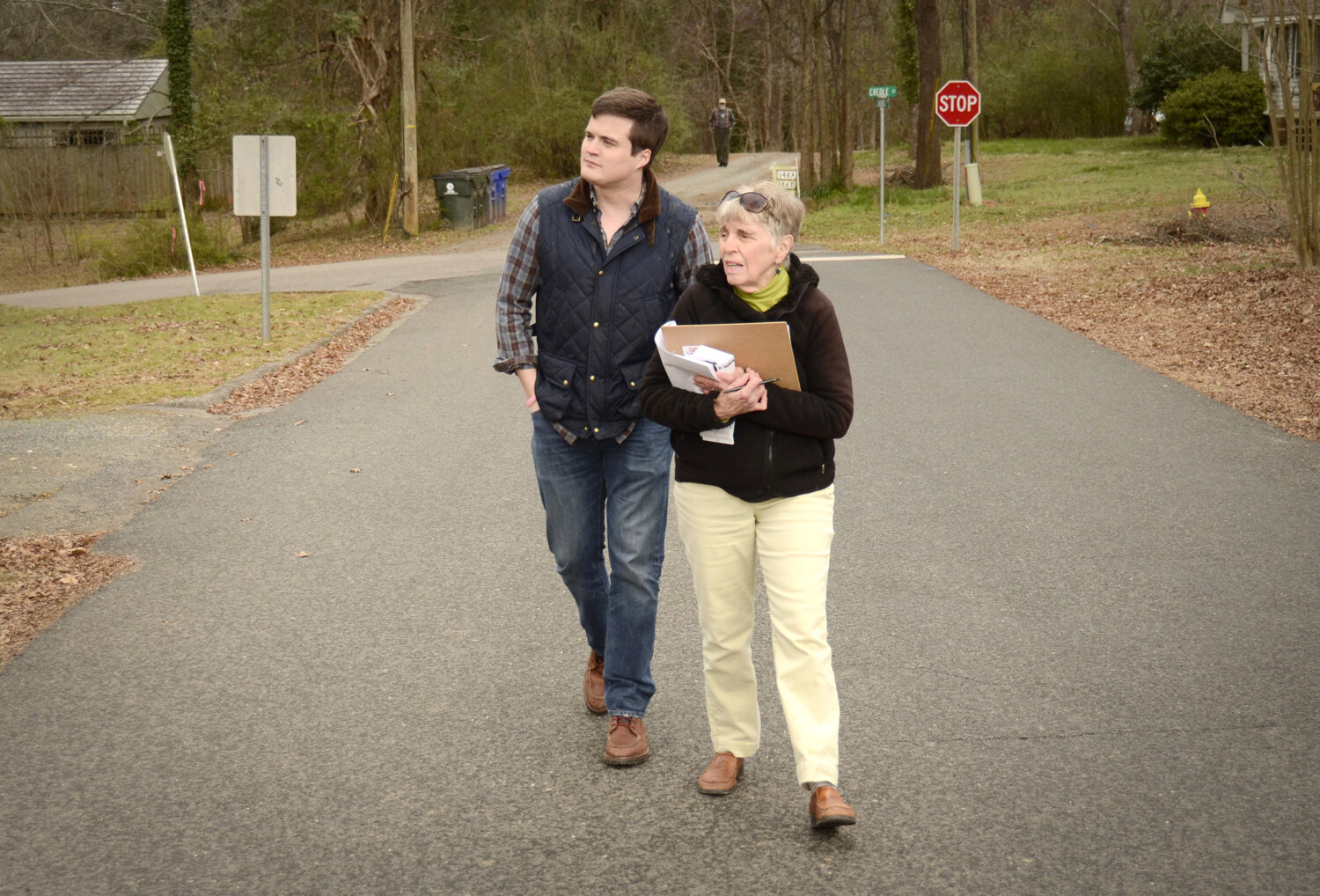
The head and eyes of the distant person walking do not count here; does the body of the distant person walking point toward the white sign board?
yes

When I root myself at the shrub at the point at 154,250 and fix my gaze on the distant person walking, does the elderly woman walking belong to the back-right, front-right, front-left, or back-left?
back-right

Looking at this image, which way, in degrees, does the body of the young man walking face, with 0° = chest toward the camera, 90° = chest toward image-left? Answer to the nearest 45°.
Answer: approximately 0°

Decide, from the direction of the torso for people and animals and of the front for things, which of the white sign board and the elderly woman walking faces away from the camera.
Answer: the white sign board

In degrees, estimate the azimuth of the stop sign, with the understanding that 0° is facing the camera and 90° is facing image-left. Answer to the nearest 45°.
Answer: approximately 0°

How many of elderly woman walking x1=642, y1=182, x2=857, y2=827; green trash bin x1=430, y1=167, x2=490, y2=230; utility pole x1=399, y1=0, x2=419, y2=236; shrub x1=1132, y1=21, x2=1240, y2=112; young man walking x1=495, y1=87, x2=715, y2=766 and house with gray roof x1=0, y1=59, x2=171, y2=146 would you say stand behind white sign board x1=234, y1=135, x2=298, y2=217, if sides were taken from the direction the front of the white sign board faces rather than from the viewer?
2

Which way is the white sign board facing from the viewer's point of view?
away from the camera

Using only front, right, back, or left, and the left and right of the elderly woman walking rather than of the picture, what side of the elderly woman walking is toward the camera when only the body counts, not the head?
front

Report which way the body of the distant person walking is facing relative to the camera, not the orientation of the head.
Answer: toward the camera

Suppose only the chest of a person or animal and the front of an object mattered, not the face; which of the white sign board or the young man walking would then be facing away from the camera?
the white sign board

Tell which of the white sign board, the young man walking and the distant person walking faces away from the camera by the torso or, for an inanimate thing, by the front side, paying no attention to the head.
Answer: the white sign board

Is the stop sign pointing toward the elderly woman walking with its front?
yes
